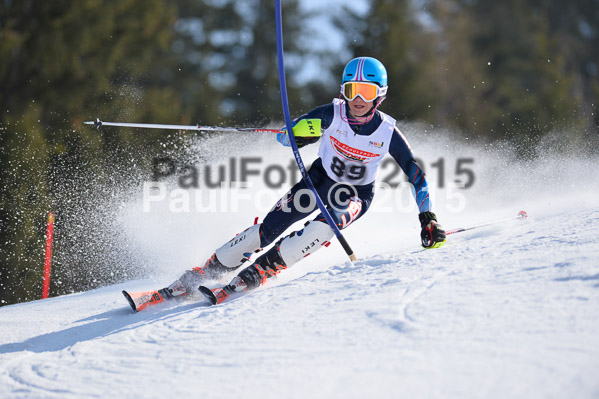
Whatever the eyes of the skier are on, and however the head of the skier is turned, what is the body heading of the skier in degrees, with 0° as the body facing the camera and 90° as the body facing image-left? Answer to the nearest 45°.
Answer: approximately 0°

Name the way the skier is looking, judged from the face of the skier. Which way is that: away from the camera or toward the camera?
toward the camera

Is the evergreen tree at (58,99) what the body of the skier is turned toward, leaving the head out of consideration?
no
